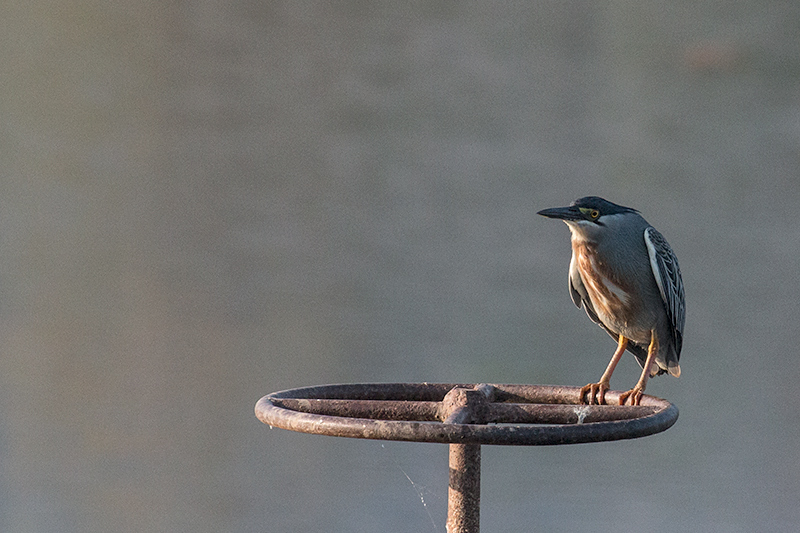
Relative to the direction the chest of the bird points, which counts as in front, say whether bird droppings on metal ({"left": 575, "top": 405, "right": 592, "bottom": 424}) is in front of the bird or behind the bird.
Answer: in front

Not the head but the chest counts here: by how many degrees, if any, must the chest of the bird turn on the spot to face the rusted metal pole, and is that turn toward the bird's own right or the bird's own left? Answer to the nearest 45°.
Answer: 0° — it already faces it

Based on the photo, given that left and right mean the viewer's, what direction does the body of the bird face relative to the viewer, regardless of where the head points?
facing the viewer and to the left of the viewer

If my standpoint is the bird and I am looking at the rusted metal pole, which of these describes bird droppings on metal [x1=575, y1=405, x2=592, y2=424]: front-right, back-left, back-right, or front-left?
front-left
